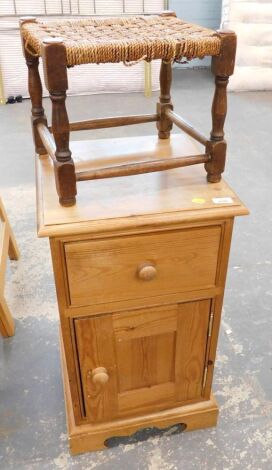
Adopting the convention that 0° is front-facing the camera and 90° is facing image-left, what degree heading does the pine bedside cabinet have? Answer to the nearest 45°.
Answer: approximately 0°
